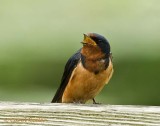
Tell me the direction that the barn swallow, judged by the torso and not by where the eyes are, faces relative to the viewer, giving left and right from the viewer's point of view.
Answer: facing the viewer and to the right of the viewer
